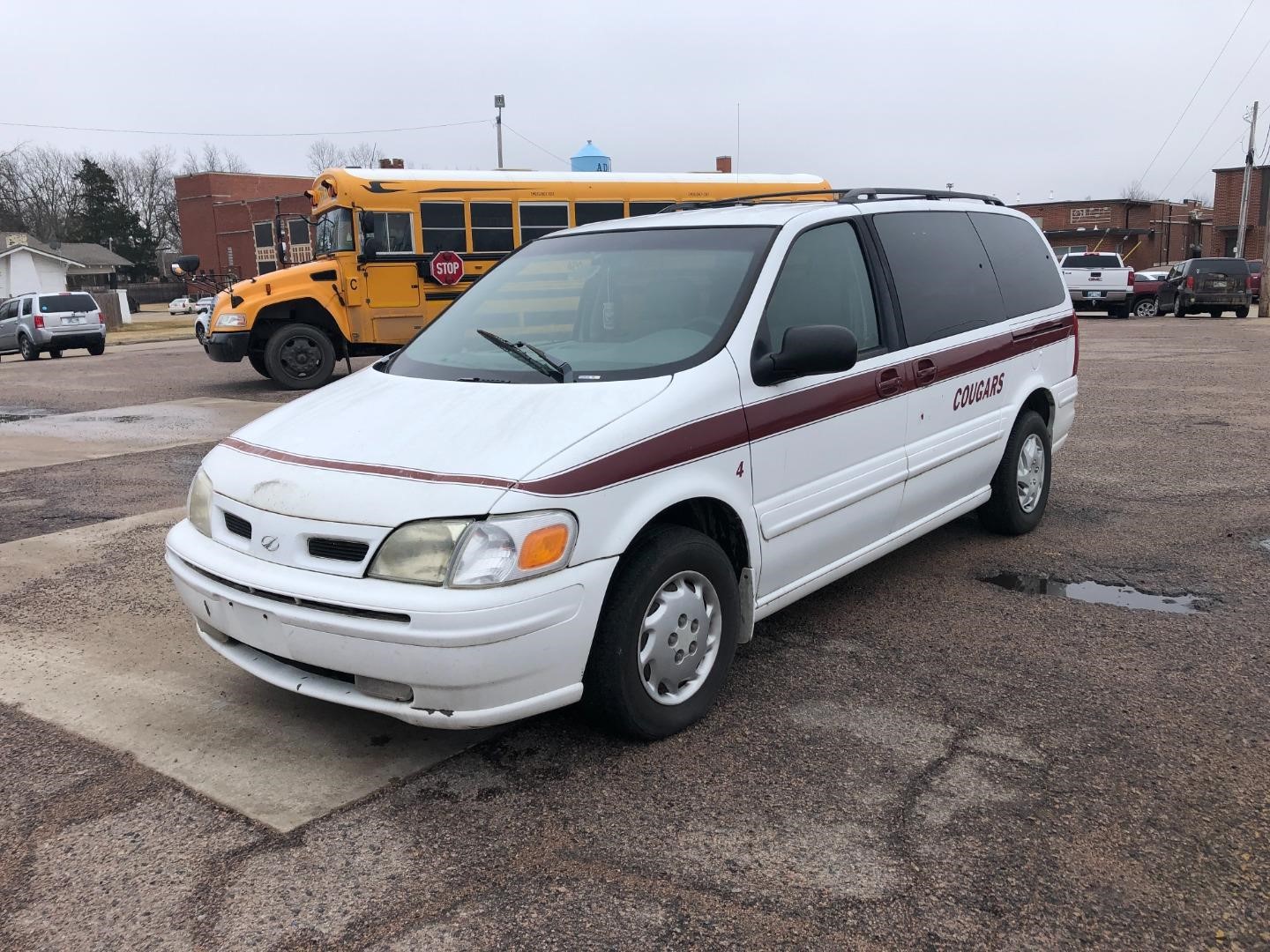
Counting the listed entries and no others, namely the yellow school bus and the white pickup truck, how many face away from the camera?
1

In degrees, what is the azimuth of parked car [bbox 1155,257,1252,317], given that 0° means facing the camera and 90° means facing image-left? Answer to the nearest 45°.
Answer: approximately 135°

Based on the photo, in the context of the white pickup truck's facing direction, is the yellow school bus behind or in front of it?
behind

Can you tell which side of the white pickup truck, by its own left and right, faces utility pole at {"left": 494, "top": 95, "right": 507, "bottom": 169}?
left

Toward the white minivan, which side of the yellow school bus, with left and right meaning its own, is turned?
left

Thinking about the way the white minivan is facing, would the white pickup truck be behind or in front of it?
behind

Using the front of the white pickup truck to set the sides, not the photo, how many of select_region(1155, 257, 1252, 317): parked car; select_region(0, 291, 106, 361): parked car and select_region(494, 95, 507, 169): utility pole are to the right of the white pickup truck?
1

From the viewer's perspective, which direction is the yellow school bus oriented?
to the viewer's left

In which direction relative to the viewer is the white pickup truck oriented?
away from the camera

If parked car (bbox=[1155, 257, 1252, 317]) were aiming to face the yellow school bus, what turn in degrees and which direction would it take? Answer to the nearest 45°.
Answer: approximately 90° to its left

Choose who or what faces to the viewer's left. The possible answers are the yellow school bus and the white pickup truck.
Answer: the yellow school bus

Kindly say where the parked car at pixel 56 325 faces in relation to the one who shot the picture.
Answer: facing away from the viewer and to the left of the viewer

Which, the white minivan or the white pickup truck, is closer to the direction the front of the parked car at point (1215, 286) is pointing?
the white pickup truck

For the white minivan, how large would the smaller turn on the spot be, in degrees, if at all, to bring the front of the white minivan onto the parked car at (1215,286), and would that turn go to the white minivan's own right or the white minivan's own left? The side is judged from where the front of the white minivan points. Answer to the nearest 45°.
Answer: approximately 180°
